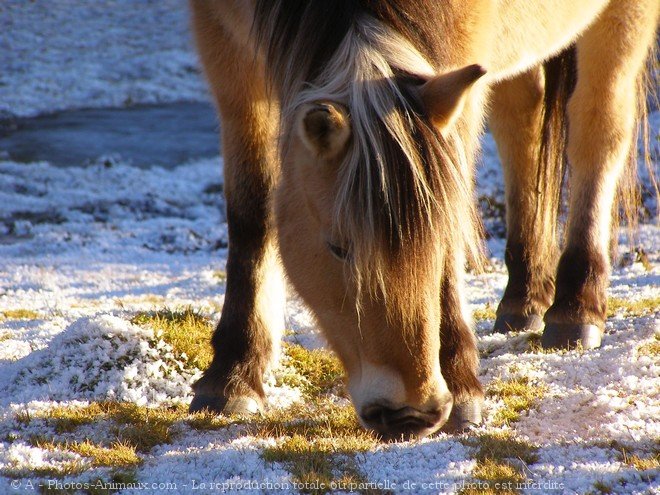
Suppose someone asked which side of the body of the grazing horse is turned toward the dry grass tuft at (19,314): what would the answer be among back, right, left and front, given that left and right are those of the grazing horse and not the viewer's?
right

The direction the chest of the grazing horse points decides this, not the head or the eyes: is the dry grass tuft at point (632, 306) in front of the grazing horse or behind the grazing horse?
behind

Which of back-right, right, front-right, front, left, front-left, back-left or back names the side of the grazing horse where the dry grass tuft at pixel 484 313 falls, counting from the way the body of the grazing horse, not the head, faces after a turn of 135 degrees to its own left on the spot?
left

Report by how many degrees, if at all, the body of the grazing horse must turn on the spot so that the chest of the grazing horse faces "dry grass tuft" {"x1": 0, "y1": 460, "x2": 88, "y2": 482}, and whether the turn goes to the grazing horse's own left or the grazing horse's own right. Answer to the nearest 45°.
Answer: approximately 45° to the grazing horse's own right
